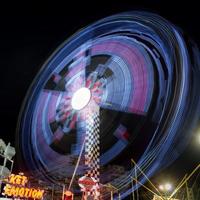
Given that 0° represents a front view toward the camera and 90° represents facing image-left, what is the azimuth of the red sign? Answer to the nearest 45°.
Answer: approximately 0°
